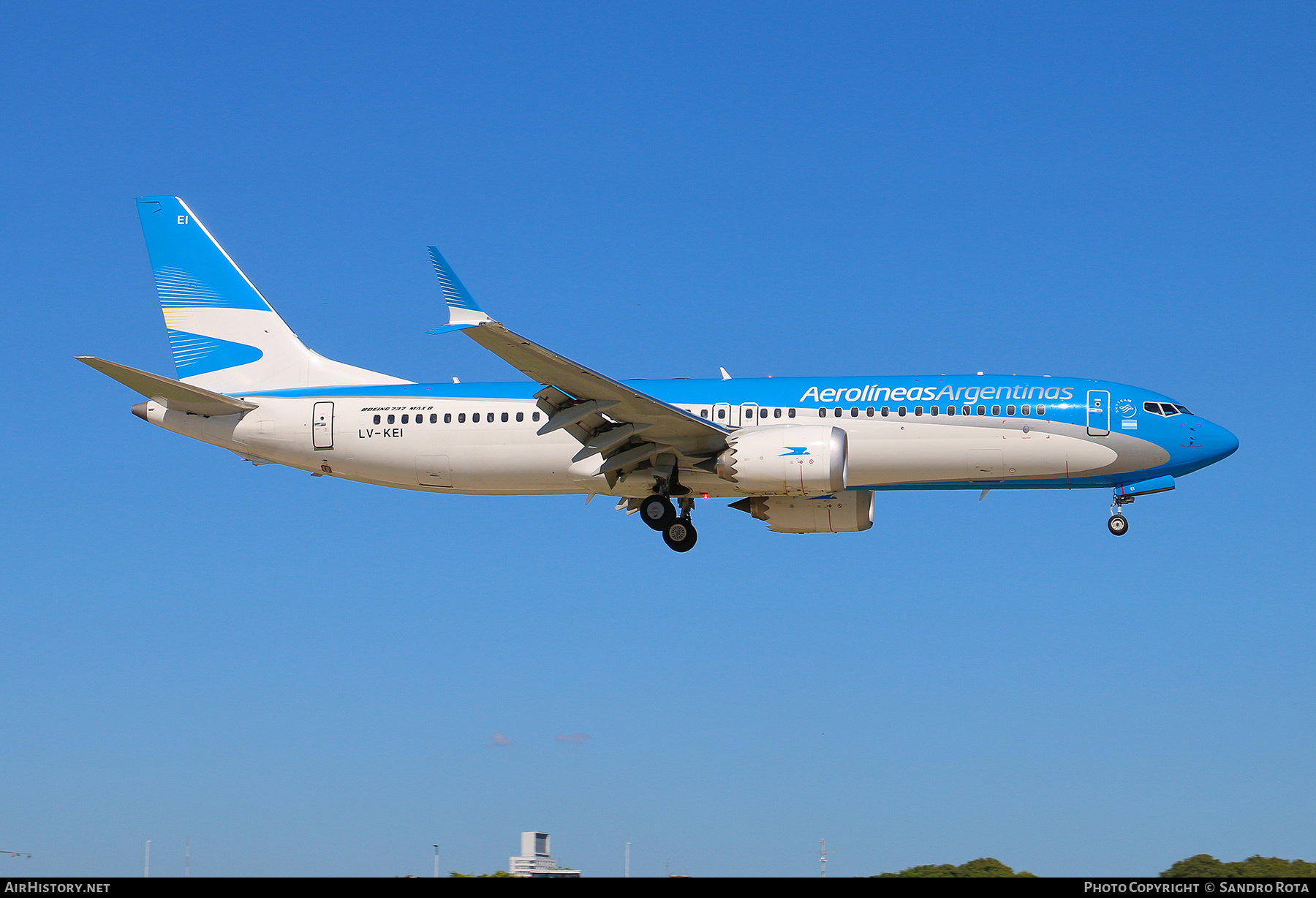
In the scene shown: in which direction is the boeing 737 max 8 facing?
to the viewer's right
